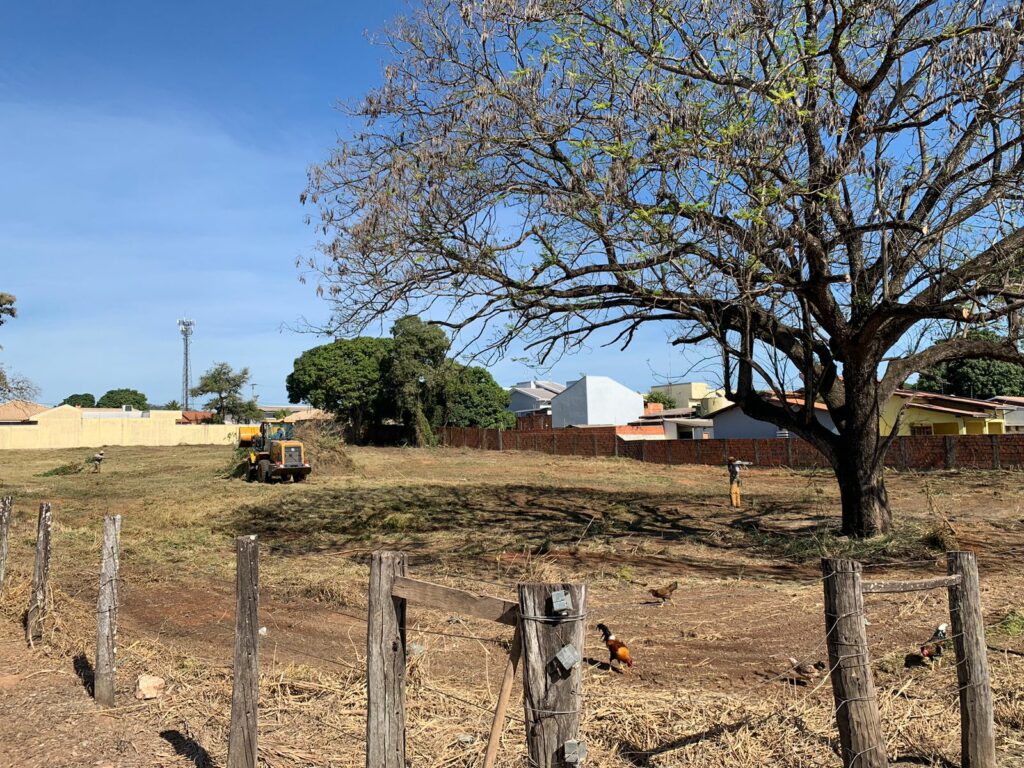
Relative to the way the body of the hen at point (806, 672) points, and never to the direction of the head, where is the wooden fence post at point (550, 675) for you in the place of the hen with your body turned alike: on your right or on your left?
on your left

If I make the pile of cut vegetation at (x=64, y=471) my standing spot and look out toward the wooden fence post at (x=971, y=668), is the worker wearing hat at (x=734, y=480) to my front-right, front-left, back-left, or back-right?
front-left

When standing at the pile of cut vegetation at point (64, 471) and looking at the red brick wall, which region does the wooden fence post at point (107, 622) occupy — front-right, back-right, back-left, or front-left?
front-right

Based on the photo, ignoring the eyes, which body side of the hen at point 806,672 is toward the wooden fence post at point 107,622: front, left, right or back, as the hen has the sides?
front
